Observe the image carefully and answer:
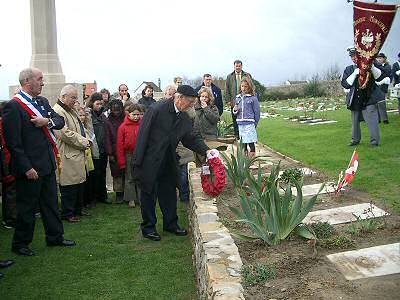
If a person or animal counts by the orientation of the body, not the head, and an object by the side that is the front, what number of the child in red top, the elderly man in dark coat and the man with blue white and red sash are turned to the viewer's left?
0

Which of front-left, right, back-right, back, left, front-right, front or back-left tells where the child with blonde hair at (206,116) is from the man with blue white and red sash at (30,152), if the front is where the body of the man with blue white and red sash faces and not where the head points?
left

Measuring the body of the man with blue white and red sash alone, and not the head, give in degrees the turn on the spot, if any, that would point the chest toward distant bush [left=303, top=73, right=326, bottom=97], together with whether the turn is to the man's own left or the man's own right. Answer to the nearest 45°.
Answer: approximately 90° to the man's own left

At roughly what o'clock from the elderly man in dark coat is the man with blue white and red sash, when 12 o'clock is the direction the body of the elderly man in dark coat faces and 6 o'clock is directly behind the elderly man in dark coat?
The man with blue white and red sash is roughly at 4 o'clock from the elderly man in dark coat.

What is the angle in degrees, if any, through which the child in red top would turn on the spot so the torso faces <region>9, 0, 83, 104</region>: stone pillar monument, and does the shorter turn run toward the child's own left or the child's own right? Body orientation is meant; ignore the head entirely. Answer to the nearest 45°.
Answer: approximately 180°

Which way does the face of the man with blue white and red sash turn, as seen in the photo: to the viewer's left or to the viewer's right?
to the viewer's right

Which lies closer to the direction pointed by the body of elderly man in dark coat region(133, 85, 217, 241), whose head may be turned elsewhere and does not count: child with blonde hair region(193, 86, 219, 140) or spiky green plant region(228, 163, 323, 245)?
the spiky green plant

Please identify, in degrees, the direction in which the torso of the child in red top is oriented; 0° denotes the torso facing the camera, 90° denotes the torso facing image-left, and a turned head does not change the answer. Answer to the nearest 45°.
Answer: approximately 315°

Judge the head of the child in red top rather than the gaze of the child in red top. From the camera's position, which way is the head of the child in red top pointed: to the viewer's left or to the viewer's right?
to the viewer's right

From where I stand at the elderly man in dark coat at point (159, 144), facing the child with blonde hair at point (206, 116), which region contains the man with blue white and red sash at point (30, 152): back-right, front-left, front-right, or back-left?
back-left

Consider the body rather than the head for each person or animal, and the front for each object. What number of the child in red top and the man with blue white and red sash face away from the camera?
0

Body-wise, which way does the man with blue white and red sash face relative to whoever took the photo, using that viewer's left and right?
facing the viewer and to the right of the viewer

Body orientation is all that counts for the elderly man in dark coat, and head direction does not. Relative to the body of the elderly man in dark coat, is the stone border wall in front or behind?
in front
